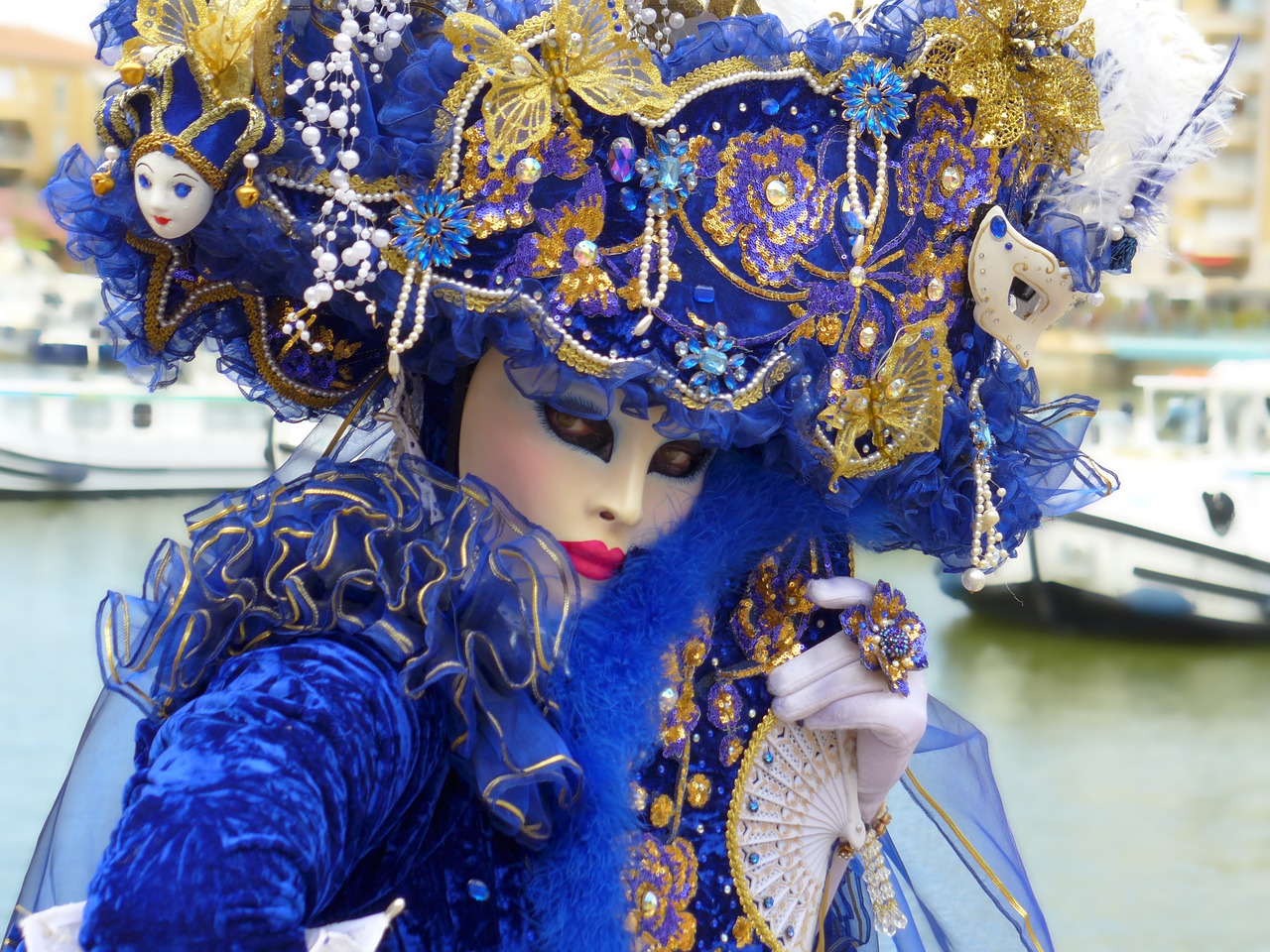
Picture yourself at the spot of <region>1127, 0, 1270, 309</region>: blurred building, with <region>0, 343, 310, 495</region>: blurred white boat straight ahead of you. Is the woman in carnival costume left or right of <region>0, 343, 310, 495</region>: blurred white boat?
left

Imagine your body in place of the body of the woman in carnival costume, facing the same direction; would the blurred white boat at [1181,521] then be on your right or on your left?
on your left

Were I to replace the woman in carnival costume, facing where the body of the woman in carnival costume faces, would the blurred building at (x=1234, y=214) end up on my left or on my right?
on my left

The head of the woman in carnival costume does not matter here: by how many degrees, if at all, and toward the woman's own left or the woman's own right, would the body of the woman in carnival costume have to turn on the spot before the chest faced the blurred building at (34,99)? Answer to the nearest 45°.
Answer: approximately 180°

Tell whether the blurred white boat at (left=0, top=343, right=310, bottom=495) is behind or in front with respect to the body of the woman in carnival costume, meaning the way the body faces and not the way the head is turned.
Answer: behind

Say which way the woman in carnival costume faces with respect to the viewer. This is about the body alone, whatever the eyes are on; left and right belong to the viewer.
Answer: facing the viewer and to the right of the viewer
